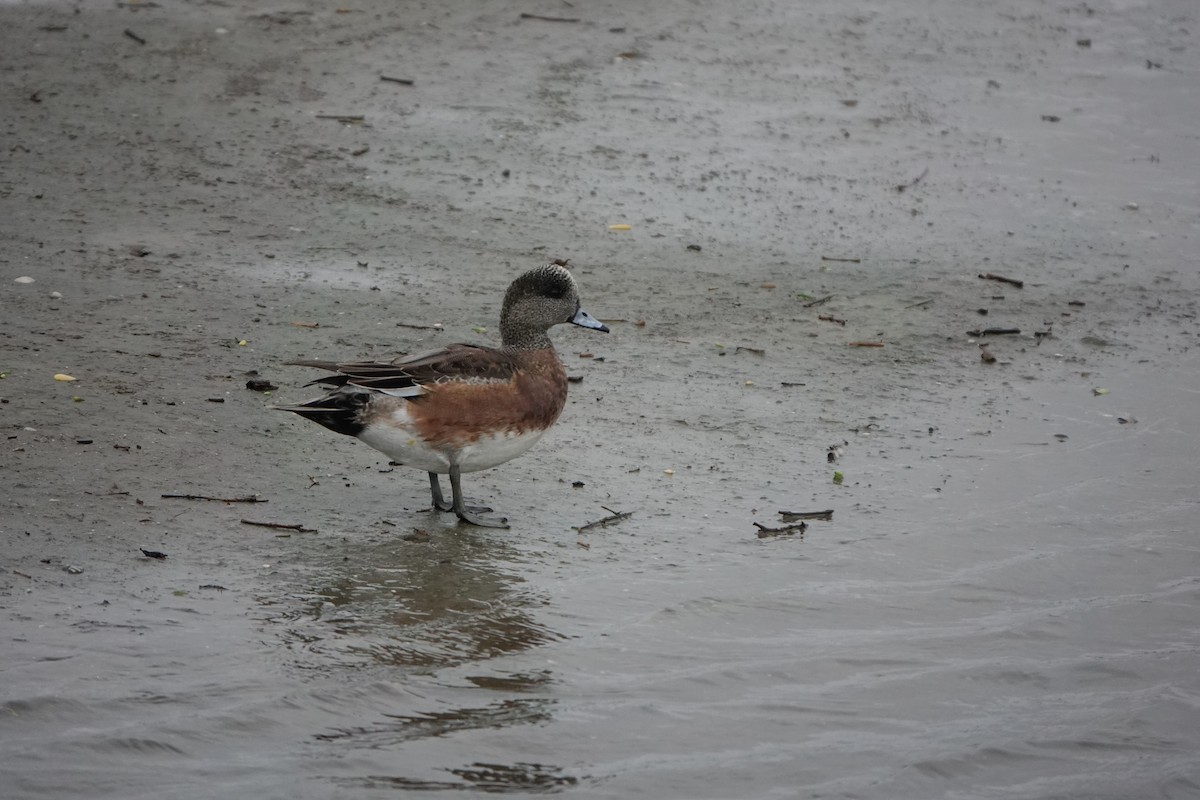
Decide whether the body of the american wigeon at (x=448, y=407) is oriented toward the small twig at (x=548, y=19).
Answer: no

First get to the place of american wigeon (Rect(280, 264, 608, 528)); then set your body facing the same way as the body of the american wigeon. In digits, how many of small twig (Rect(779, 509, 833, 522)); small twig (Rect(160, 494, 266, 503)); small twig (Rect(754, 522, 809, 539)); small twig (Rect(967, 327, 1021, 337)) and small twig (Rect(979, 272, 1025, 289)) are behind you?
1

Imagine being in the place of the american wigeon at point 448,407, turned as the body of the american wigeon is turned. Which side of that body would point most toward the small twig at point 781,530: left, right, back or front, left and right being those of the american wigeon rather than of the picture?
front

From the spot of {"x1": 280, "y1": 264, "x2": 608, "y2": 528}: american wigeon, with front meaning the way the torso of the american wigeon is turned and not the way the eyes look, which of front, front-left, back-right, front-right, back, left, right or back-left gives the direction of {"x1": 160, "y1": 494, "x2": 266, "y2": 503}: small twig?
back

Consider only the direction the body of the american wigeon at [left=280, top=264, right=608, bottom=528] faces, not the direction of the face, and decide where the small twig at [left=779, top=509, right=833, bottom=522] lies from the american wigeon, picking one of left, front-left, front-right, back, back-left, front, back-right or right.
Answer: front

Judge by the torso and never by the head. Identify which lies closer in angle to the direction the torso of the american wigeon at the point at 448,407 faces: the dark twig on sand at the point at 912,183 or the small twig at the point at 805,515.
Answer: the small twig

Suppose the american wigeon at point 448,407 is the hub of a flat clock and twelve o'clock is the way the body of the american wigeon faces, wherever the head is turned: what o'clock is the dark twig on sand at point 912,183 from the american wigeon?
The dark twig on sand is roughly at 10 o'clock from the american wigeon.

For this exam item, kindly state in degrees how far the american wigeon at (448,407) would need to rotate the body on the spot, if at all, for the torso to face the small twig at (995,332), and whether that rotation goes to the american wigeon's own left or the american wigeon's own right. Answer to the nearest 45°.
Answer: approximately 45° to the american wigeon's own left

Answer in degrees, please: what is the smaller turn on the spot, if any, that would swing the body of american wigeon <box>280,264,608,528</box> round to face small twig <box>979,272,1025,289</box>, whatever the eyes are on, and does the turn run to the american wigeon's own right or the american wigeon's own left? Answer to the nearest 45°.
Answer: approximately 45° to the american wigeon's own left

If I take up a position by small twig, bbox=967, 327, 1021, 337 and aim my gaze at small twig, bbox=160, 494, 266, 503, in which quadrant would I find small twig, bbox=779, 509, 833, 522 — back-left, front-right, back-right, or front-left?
front-left

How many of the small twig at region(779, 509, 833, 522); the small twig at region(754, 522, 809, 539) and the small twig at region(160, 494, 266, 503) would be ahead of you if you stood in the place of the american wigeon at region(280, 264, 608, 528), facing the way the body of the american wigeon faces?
2

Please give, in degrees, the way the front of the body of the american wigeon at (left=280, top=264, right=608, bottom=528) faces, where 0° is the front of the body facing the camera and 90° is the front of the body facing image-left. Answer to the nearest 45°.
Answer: approximately 270°
